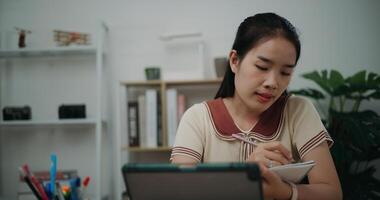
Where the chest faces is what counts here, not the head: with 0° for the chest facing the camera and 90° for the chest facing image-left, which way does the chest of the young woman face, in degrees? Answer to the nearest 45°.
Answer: approximately 0°

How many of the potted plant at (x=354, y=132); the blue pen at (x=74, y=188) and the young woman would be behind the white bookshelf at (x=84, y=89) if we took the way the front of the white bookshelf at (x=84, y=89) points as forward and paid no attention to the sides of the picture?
0

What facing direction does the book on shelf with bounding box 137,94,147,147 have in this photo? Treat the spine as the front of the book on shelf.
toward the camera

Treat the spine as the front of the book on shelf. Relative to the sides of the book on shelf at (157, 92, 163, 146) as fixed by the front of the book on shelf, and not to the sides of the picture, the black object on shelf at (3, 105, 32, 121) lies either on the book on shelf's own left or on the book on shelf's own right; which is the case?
on the book on shelf's own right

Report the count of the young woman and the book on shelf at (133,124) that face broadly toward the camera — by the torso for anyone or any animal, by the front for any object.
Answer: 2

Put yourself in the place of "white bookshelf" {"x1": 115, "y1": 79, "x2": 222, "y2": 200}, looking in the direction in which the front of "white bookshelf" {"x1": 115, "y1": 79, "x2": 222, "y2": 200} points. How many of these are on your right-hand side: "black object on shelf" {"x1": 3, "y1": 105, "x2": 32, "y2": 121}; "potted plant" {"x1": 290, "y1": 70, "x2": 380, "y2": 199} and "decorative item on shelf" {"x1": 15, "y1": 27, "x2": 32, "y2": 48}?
2

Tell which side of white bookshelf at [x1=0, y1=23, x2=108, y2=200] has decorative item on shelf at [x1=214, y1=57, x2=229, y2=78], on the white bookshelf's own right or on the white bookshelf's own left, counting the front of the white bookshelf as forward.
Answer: on the white bookshelf's own left

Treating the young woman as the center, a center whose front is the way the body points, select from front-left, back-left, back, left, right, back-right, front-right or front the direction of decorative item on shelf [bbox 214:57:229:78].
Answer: back

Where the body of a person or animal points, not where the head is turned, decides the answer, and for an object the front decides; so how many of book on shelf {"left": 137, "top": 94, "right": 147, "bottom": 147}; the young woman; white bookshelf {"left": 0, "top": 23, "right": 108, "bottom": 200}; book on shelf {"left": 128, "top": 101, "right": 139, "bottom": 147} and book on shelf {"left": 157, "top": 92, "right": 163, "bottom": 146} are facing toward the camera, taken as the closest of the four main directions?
5

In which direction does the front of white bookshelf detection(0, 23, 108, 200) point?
toward the camera

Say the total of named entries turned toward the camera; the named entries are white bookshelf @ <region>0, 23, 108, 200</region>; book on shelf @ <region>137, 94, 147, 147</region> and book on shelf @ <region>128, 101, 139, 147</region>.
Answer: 3

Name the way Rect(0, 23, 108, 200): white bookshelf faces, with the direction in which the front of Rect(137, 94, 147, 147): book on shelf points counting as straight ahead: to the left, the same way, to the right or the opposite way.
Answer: the same way

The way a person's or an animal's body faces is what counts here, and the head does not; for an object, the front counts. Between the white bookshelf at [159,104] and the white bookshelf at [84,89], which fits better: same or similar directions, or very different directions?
same or similar directions

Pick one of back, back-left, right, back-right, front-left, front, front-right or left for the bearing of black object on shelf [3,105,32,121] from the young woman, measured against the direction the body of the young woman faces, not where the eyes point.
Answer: back-right
